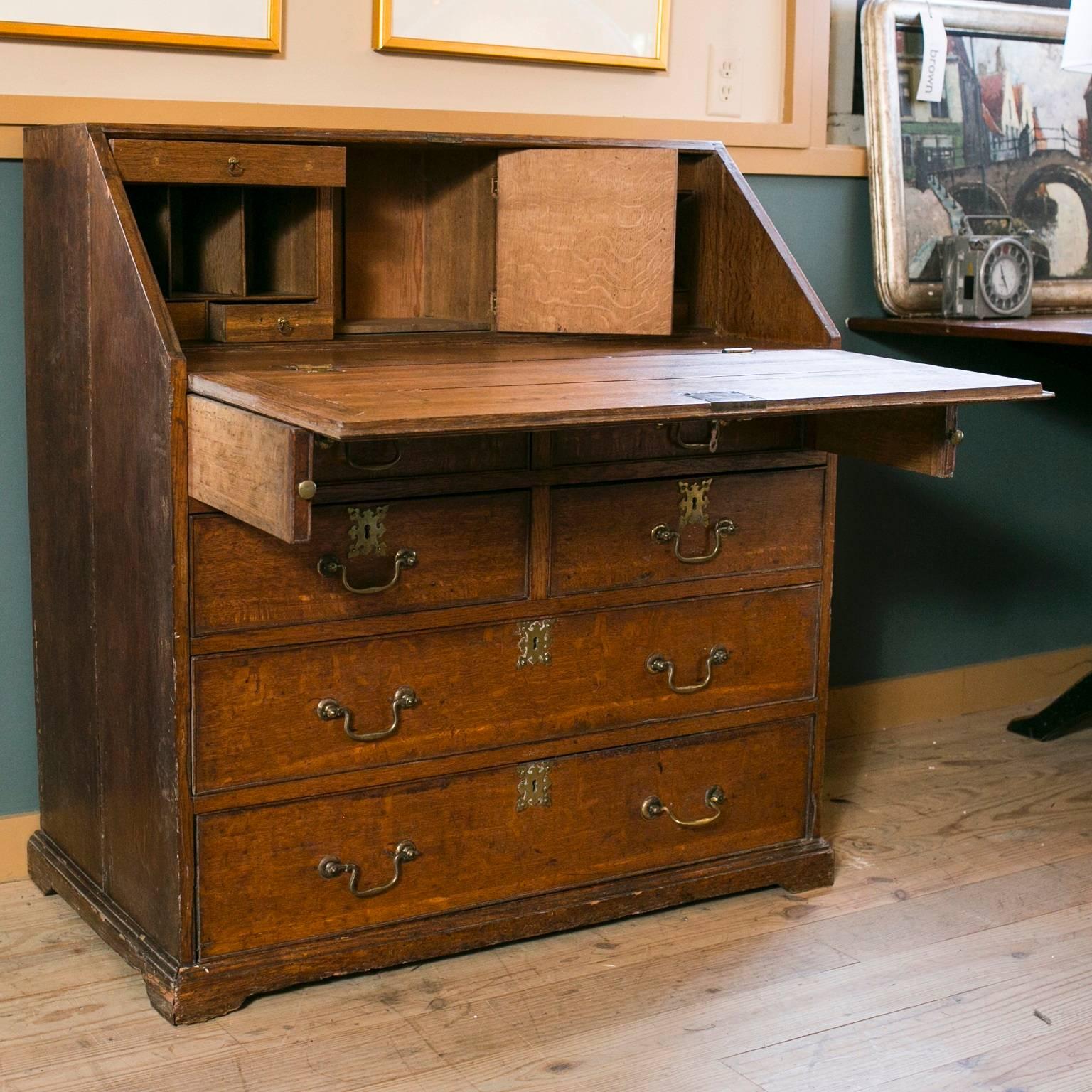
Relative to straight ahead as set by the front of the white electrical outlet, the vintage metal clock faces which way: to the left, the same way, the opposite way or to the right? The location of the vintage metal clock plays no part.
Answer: the same way

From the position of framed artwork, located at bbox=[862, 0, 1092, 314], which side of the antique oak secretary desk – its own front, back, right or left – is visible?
left

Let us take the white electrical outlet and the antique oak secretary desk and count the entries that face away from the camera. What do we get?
0

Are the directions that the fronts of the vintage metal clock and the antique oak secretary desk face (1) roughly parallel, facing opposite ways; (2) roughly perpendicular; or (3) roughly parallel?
roughly parallel

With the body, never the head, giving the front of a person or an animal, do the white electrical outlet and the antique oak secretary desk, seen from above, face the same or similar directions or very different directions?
same or similar directions

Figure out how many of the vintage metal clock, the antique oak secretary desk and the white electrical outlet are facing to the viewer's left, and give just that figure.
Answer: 0

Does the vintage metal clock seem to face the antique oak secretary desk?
no

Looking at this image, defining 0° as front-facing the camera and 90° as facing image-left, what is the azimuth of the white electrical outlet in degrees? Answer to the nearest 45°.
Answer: approximately 315°

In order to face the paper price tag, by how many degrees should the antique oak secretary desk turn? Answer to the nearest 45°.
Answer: approximately 90° to its left

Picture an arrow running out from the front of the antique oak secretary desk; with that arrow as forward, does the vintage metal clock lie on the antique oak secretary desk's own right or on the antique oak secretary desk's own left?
on the antique oak secretary desk's own left

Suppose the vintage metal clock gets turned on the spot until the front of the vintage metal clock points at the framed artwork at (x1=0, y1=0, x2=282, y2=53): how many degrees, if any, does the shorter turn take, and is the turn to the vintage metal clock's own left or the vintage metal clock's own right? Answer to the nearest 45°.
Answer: approximately 90° to the vintage metal clock's own right
